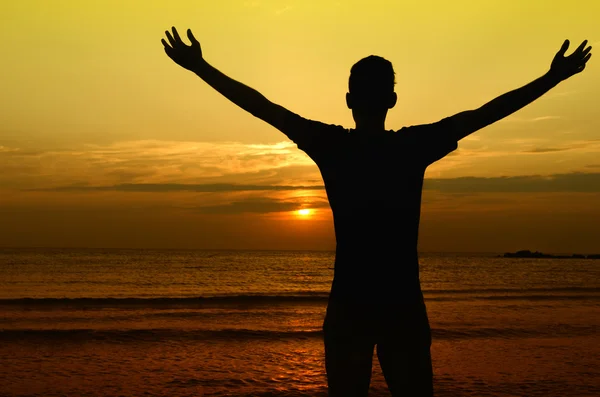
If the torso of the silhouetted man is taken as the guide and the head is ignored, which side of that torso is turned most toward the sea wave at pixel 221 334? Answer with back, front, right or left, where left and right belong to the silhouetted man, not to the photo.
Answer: front

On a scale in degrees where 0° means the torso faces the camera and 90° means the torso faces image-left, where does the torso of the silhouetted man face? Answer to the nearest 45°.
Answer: approximately 180°

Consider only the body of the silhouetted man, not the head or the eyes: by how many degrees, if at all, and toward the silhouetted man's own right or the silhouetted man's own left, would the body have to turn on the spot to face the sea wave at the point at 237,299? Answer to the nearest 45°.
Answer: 0° — they already face it
